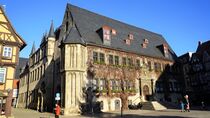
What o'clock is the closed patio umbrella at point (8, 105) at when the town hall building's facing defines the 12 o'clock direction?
The closed patio umbrella is roughly at 3 o'clock from the town hall building.

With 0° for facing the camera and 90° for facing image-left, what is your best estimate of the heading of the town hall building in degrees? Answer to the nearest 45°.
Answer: approximately 315°
